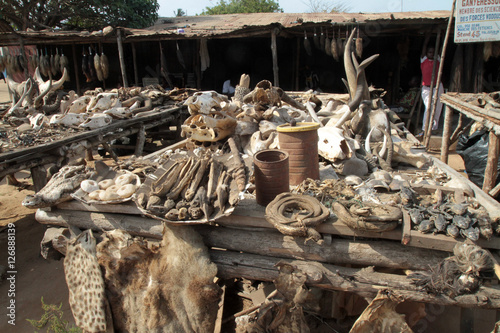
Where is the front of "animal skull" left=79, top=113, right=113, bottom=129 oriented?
to the viewer's left

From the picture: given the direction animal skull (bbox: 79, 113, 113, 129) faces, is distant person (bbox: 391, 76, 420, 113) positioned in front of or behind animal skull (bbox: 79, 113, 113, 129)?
behind

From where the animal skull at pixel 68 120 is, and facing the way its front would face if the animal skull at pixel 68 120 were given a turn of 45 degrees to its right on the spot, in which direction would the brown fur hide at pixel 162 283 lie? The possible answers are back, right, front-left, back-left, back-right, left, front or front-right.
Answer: back-left

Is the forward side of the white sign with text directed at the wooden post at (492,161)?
yes

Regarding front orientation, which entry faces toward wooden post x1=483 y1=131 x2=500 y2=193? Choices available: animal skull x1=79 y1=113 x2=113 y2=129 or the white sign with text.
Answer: the white sign with text

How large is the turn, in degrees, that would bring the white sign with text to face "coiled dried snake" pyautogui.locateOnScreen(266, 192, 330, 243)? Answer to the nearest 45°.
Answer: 0° — it already faces it

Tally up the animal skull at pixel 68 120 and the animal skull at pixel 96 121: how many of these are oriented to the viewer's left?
2

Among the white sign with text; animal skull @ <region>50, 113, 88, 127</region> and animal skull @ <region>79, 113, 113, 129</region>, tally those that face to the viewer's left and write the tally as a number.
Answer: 2

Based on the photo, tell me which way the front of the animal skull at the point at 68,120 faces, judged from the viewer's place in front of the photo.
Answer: facing to the left of the viewer

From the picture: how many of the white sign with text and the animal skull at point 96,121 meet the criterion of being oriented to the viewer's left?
1
